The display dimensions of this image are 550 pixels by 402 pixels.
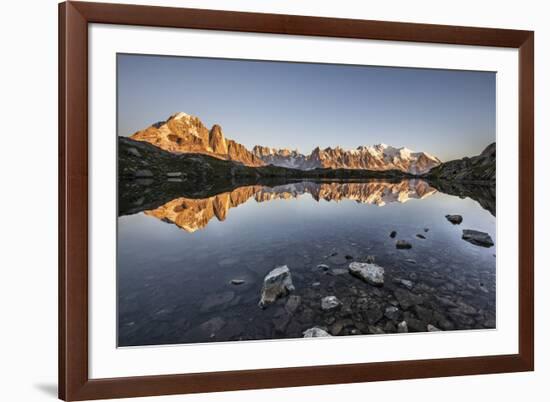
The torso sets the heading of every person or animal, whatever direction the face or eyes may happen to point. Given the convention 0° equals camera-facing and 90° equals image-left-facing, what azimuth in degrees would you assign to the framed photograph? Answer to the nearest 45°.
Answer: approximately 315°
